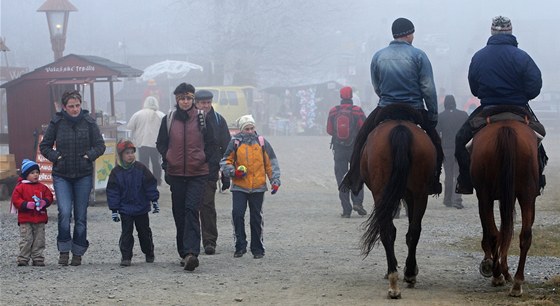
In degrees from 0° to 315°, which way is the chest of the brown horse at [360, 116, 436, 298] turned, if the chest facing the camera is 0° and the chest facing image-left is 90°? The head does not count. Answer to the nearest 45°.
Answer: approximately 180°

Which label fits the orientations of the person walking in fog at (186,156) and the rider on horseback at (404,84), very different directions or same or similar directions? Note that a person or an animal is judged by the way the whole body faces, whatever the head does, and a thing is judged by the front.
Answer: very different directions

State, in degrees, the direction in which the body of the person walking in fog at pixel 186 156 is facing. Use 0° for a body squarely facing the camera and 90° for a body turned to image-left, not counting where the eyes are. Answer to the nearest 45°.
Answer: approximately 0°

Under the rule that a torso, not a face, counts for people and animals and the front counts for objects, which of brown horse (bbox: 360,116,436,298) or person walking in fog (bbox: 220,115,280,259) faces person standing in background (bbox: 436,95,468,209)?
the brown horse

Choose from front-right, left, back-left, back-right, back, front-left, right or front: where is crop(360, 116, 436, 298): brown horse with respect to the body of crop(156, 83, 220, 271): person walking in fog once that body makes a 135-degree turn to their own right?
back

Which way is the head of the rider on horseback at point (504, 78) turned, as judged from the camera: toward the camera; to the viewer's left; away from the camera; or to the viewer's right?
away from the camera

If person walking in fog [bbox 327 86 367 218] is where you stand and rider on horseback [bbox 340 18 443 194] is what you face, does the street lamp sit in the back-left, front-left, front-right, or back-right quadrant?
back-right

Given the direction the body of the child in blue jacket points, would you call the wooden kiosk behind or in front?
behind

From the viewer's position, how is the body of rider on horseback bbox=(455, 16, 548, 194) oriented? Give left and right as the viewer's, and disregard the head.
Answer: facing away from the viewer

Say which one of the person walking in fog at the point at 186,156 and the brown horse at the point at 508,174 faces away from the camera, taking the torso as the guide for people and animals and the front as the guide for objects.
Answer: the brown horse

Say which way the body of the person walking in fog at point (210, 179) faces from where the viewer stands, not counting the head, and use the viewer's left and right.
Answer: facing the viewer

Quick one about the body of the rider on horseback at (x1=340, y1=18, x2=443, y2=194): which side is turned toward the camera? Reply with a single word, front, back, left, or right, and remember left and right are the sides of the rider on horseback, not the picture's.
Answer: back

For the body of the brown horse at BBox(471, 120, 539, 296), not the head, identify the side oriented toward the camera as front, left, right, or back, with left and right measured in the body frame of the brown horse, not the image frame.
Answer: back

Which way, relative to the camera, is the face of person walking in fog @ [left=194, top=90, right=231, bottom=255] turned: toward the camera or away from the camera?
toward the camera

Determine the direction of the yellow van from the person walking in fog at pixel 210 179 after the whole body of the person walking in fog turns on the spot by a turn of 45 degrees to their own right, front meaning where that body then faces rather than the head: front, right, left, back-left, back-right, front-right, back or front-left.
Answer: back-right

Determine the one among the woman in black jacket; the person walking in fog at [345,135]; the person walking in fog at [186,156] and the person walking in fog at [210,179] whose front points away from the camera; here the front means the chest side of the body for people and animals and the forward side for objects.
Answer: the person walking in fog at [345,135]
